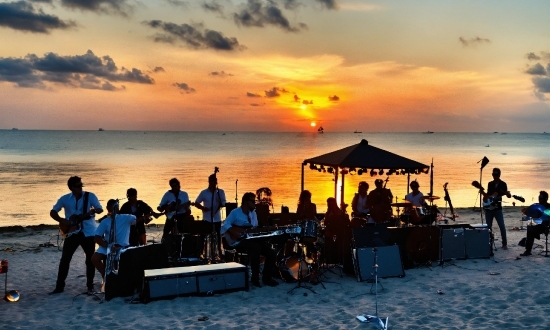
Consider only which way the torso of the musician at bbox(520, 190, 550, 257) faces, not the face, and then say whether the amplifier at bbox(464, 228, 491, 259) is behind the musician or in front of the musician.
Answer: in front

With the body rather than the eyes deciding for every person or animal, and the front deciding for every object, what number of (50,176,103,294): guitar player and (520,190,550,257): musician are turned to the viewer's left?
1

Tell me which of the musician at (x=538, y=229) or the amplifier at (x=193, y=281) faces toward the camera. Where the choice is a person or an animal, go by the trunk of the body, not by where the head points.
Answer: the amplifier

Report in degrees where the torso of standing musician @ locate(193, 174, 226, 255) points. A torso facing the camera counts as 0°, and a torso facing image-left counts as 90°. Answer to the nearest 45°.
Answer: approximately 0°

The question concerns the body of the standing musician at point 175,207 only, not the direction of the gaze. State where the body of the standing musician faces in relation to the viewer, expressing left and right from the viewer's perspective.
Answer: facing the viewer

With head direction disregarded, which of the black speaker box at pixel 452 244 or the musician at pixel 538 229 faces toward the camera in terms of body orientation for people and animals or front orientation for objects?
the black speaker box

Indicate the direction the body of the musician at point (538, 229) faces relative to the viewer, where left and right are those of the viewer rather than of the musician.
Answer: facing to the left of the viewer

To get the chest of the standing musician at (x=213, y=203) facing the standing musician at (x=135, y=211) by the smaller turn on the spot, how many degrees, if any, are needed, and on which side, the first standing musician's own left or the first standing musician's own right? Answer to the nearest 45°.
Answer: approximately 45° to the first standing musician's own right

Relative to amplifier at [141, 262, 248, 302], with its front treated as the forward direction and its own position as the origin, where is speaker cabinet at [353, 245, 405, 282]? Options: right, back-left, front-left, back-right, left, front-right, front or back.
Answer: left

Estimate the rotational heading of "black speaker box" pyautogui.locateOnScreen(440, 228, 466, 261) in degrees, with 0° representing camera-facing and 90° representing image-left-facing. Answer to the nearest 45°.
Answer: approximately 0°

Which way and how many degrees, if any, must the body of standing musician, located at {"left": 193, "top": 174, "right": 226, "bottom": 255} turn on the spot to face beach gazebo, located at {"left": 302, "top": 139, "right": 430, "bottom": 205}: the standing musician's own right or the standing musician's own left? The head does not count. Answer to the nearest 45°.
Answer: approximately 90° to the standing musician's own left

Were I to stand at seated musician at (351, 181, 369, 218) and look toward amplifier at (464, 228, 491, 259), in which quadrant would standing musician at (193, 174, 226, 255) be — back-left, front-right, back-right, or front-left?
back-right

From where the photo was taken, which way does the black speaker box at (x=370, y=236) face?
toward the camera
